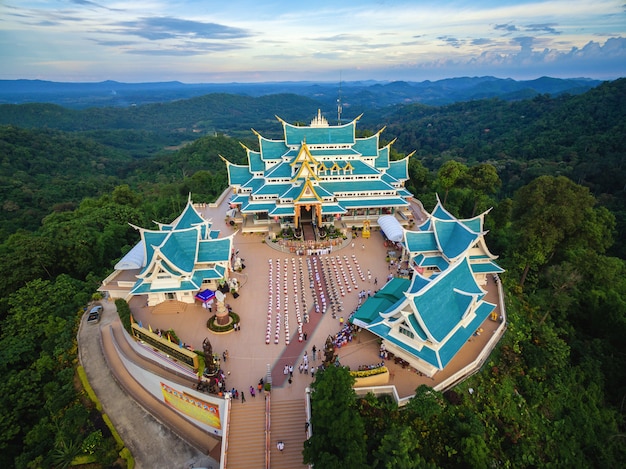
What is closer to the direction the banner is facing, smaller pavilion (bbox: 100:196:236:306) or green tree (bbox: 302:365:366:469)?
the green tree

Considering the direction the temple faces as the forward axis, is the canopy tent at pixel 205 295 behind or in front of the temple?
in front

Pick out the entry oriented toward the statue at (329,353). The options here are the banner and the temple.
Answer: the temple

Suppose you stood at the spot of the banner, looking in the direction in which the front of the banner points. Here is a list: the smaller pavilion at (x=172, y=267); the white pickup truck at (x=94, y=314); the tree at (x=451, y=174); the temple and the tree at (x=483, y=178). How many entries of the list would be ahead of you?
0

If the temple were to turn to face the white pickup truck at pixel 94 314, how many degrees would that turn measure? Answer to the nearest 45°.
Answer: approximately 45° to its right

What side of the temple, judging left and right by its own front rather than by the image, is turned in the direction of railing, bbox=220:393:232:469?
front

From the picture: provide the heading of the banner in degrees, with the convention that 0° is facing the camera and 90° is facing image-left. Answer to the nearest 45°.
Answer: approximately 45°
